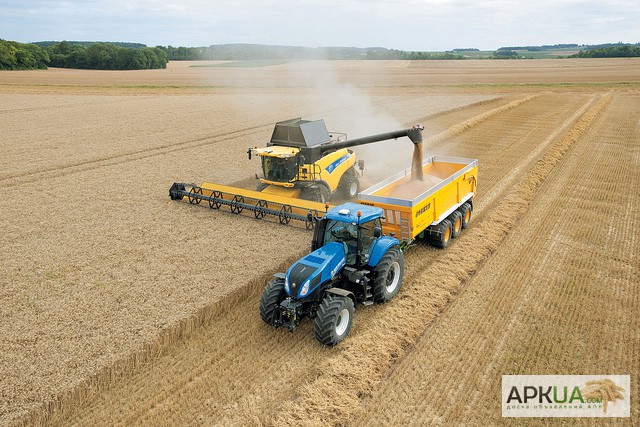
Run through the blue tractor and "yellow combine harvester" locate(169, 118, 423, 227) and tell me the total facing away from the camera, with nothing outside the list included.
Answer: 0

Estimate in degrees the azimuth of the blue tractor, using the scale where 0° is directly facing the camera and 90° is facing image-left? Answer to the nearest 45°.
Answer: approximately 45°

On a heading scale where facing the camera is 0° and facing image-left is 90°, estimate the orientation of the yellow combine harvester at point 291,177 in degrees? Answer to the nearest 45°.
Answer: approximately 45°

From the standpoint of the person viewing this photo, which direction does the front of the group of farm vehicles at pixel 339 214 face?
facing the viewer and to the left of the viewer

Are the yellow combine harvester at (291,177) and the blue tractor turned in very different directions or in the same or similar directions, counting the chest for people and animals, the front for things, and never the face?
same or similar directions

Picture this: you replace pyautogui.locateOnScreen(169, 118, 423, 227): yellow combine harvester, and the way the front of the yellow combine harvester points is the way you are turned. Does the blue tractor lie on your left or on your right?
on your left

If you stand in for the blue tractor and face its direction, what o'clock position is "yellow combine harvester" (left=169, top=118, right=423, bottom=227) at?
The yellow combine harvester is roughly at 4 o'clock from the blue tractor.
